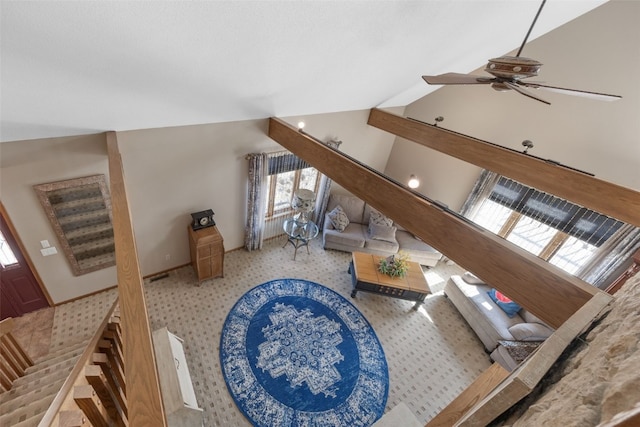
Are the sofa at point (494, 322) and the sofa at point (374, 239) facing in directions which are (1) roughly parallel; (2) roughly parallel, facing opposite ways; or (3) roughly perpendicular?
roughly perpendicular

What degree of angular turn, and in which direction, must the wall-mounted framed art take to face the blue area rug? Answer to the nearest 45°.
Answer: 0° — it already faces it

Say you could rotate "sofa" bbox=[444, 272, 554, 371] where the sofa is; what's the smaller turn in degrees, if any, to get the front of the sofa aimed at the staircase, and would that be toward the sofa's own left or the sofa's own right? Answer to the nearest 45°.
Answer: approximately 45° to the sofa's own left

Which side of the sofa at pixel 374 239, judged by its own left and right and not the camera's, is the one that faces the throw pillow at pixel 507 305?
left

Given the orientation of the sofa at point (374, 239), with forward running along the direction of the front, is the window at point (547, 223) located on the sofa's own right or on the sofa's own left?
on the sofa's own left

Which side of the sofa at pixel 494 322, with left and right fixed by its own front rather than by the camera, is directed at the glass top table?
front

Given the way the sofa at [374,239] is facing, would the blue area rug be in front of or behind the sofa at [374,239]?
in front

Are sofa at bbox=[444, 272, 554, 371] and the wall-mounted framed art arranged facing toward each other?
yes

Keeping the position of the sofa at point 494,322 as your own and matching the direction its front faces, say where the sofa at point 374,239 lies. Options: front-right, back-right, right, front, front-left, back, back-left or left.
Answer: front-right

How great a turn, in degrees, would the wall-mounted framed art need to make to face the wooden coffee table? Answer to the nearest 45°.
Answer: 0° — it already faces it

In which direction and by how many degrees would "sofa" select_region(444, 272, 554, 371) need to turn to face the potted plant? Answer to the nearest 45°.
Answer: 0° — it already faces it

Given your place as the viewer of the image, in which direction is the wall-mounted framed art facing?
facing the viewer and to the right of the viewer

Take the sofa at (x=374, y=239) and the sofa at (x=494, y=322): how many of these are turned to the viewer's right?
0

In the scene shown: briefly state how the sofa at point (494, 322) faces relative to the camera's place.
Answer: facing the viewer and to the left of the viewer

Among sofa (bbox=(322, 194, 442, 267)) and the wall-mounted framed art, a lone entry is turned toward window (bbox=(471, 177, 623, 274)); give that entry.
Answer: the wall-mounted framed art

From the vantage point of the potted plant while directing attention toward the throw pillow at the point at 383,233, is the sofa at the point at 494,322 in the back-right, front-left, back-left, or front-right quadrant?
back-right

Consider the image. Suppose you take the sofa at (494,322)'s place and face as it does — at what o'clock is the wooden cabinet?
The wooden cabinet is roughly at 12 o'clock from the sofa.

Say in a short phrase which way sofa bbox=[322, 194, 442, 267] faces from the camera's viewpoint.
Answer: facing the viewer
